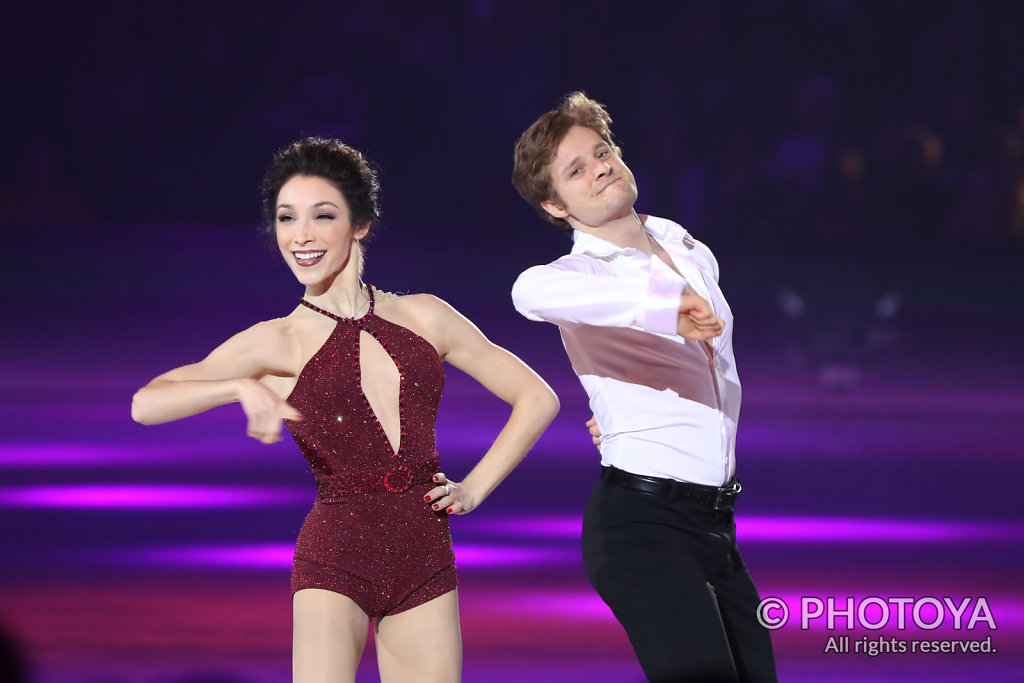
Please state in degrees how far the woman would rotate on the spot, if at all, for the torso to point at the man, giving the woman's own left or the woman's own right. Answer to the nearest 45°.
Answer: approximately 90° to the woman's own left

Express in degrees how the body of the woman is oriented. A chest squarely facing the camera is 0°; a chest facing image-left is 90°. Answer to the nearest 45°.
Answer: approximately 0°
